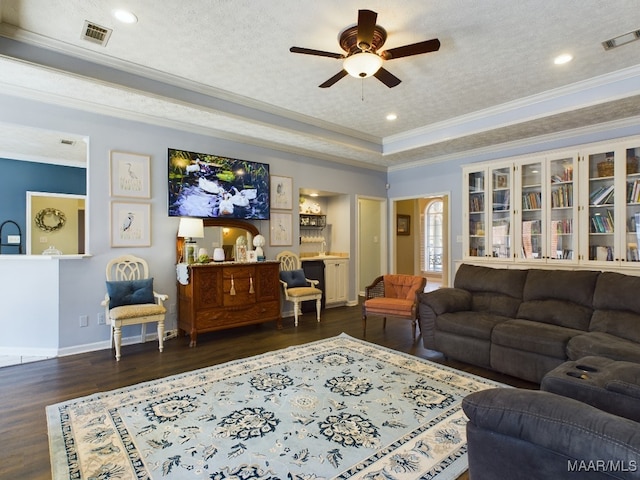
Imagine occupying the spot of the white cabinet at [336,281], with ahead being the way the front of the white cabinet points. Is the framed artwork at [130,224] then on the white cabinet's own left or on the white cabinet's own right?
on the white cabinet's own right

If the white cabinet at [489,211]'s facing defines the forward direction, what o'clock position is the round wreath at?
The round wreath is roughly at 1 o'clock from the white cabinet.

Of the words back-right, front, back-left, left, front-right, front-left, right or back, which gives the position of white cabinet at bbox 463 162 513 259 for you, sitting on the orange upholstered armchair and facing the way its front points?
back

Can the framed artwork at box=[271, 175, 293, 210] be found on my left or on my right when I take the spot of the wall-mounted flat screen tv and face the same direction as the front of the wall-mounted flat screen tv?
on my left

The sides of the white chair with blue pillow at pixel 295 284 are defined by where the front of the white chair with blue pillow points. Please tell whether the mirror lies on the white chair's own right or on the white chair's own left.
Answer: on the white chair's own right

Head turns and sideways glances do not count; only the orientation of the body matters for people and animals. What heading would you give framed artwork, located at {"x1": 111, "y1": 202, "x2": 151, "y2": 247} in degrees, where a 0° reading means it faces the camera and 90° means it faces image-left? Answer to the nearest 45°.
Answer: approximately 0°

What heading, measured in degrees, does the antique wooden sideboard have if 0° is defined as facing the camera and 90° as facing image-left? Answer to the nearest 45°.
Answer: approximately 315°

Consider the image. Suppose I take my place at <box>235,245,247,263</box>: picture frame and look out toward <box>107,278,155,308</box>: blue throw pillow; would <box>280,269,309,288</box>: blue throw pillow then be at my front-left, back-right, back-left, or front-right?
back-left
